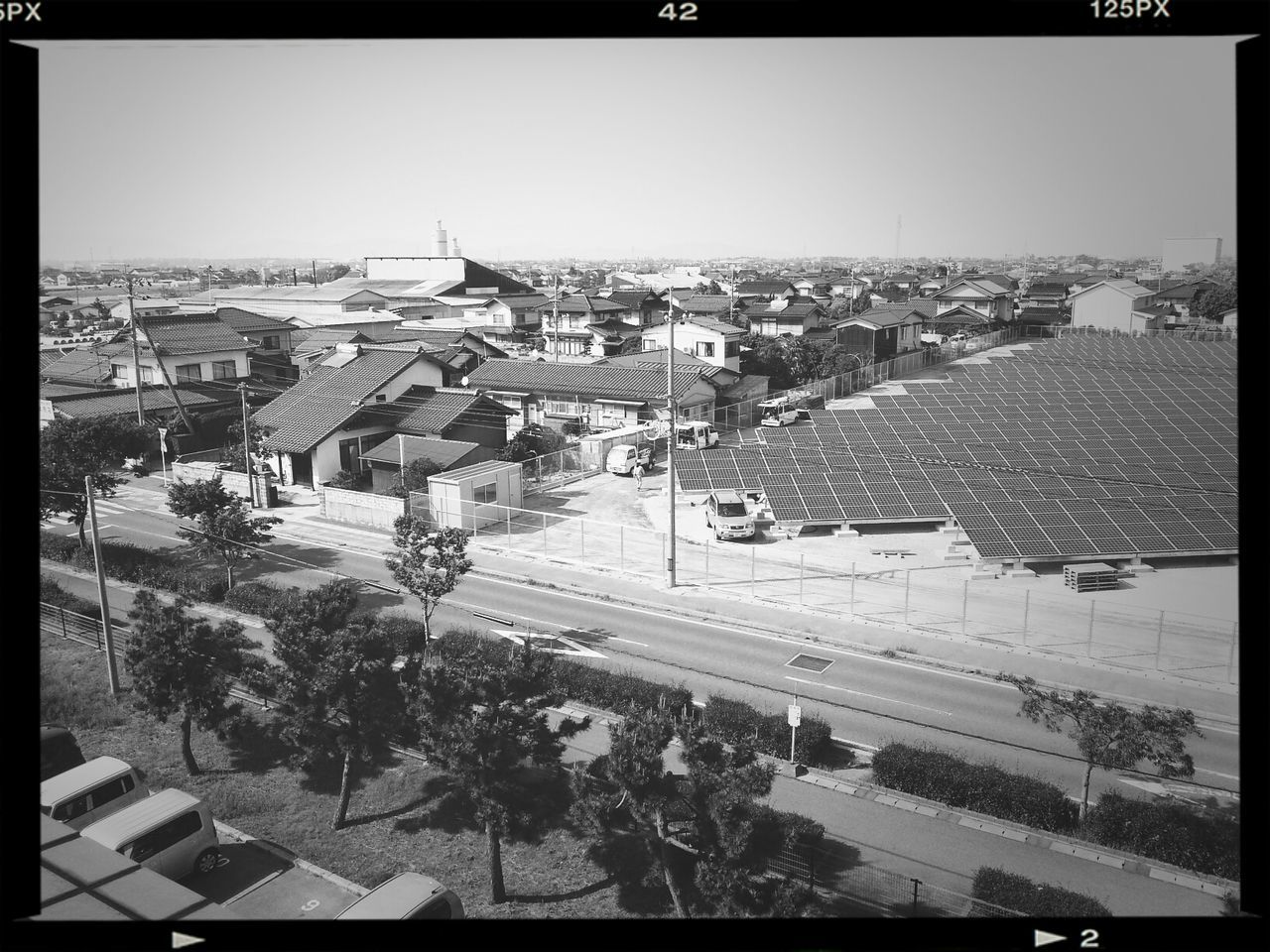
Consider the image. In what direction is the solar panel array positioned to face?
toward the camera

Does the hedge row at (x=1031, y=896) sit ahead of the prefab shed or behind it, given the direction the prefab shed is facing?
ahead

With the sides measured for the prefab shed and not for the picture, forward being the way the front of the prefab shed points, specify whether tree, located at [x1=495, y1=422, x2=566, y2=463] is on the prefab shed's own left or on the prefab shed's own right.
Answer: on the prefab shed's own left

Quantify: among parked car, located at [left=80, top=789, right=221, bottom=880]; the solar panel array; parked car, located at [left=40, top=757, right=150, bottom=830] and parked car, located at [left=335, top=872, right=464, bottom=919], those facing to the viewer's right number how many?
0

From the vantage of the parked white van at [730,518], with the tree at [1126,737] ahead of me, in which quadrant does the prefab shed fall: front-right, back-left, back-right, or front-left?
back-right

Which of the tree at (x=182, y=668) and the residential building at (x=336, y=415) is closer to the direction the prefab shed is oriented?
the tree

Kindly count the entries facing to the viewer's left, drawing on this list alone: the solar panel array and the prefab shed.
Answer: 0
